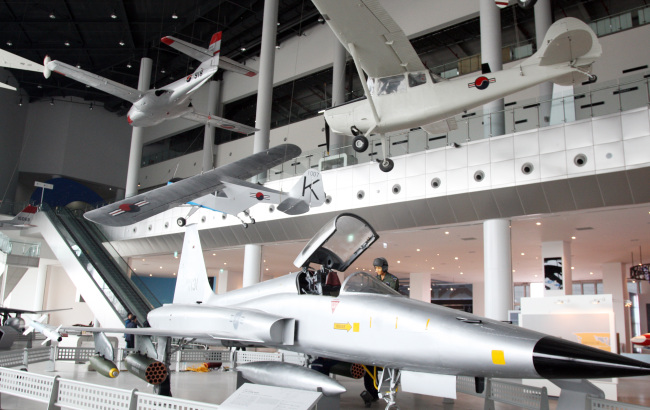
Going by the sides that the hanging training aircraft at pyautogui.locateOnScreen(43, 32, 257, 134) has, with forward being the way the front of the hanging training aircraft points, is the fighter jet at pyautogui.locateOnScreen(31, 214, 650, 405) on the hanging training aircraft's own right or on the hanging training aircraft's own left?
on the hanging training aircraft's own left

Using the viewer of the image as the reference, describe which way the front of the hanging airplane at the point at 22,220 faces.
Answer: facing to the left of the viewer

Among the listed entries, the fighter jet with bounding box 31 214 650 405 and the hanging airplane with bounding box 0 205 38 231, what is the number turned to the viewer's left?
1

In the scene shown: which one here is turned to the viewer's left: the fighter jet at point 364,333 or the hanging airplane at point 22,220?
the hanging airplane

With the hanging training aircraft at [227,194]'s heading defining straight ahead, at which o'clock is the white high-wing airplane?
The white high-wing airplane is roughly at 6 o'clock from the hanging training aircraft.

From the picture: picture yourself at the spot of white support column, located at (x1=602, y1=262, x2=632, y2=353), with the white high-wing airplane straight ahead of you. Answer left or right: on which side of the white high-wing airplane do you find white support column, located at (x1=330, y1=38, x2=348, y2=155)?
right

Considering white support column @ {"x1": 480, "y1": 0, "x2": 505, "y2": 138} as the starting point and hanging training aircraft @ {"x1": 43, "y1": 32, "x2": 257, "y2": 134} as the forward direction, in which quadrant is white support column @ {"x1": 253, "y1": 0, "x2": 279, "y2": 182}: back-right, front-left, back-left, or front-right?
front-right

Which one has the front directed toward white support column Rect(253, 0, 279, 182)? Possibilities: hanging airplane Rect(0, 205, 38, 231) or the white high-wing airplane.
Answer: the white high-wing airplane

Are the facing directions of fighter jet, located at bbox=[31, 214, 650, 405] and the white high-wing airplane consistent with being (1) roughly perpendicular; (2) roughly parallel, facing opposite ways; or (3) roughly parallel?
roughly parallel, facing opposite ways

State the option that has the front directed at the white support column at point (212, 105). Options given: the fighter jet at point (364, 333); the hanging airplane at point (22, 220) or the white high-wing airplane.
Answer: the white high-wing airplane

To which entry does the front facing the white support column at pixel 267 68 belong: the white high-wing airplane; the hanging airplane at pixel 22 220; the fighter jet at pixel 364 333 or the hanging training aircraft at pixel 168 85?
the white high-wing airplane

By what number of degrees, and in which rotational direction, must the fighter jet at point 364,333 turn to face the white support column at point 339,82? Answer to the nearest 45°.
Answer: approximately 135° to its left

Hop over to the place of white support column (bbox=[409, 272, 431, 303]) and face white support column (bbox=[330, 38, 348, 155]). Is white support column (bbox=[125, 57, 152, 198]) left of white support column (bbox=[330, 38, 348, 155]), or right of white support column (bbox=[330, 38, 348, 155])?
right

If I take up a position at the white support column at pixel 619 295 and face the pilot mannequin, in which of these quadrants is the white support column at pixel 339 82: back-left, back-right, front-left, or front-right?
front-right

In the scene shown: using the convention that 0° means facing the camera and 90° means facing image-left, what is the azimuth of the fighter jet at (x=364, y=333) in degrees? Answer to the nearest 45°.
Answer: approximately 315°

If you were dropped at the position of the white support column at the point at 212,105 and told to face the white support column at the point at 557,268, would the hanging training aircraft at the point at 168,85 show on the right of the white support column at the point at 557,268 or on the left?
right

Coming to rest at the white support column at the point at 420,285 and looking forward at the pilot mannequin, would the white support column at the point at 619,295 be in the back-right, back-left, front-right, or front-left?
front-left

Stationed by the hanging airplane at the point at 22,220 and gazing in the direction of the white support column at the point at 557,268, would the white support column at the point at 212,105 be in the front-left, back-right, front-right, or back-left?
front-left
